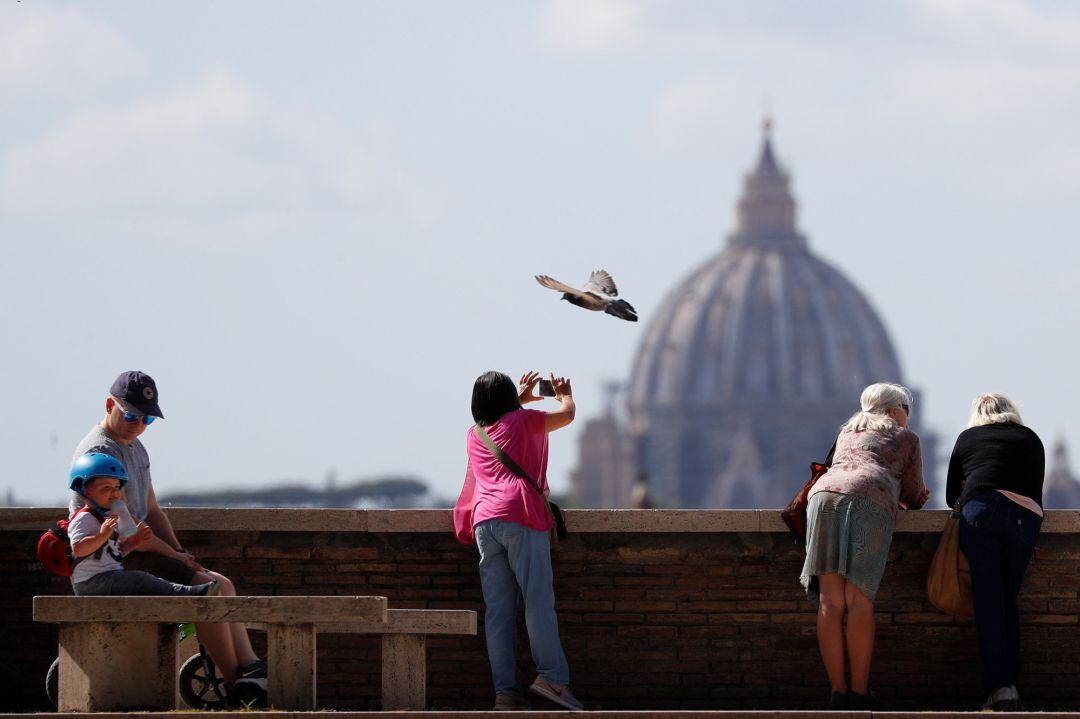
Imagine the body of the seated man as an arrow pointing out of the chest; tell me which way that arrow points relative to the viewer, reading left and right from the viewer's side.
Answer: facing the viewer and to the right of the viewer

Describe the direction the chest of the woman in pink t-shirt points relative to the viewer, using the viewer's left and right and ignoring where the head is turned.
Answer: facing away from the viewer and to the right of the viewer

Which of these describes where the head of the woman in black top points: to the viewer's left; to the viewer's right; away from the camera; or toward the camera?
away from the camera

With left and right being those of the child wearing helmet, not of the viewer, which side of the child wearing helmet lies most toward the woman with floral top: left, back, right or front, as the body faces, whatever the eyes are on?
front

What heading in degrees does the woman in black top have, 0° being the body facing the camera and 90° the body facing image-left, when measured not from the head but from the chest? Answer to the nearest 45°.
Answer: approximately 180°

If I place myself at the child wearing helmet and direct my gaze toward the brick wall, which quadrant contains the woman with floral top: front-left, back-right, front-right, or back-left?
front-right

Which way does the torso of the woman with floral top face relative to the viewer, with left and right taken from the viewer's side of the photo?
facing away from the viewer and to the right of the viewer

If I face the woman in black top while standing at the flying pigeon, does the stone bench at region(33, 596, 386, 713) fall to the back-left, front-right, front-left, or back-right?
back-right

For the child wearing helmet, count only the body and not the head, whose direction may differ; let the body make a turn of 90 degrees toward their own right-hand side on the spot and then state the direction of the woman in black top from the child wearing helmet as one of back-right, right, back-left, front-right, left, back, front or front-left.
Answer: left

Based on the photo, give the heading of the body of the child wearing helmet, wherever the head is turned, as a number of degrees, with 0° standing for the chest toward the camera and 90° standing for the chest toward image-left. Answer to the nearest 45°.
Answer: approximately 270°
